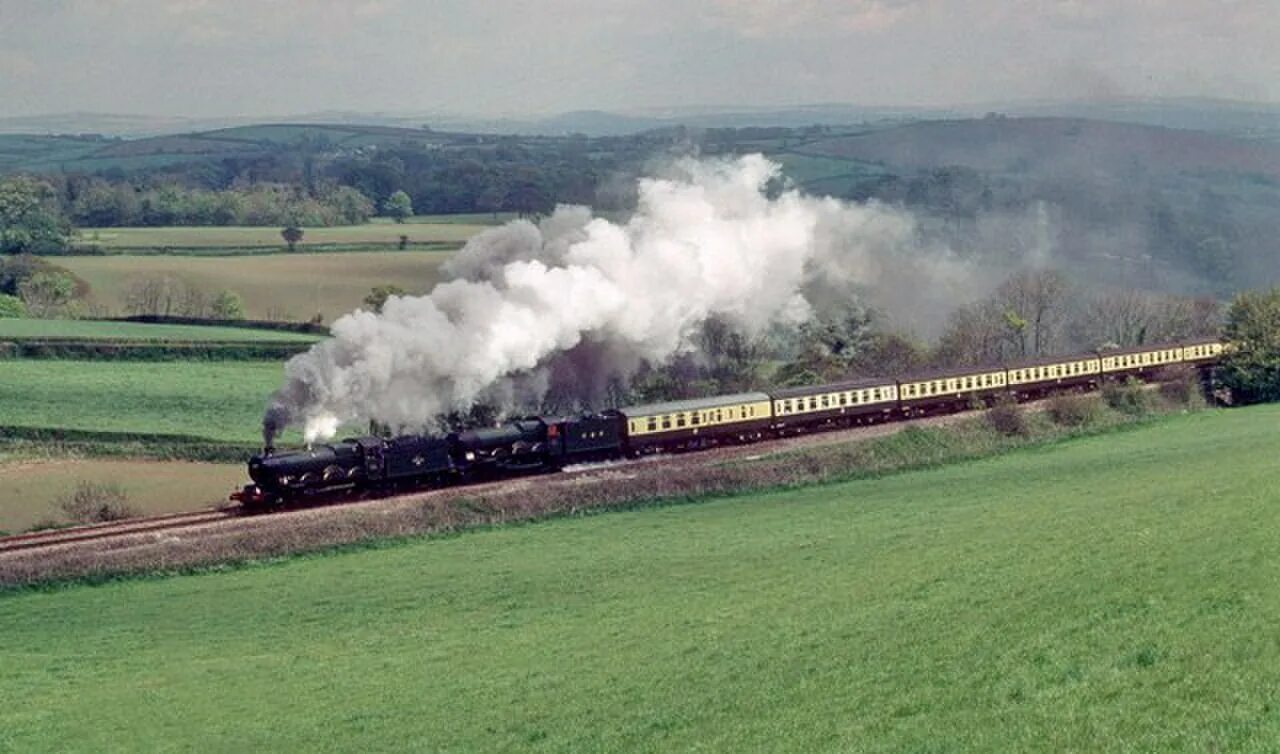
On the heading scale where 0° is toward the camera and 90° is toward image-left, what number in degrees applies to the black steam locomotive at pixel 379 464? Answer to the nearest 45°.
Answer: approximately 45°
